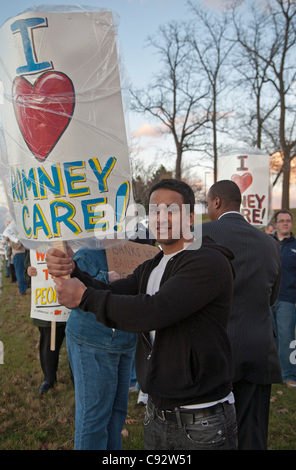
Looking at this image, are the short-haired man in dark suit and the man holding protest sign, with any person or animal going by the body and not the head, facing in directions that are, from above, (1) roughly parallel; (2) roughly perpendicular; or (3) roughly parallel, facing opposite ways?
roughly perpendicular

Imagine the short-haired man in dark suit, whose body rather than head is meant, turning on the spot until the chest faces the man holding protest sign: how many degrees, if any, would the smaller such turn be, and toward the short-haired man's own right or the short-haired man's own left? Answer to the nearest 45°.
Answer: approximately 135° to the short-haired man's own left

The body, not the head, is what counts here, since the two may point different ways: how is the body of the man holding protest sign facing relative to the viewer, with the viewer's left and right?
facing the viewer and to the left of the viewer

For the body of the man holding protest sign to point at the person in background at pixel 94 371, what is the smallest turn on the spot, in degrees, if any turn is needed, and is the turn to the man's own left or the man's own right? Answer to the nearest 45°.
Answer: approximately 90° to the man's own right

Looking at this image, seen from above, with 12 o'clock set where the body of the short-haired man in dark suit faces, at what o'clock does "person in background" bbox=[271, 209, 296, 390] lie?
The person in background is roughly at 2 o'clock from the short-haired man in dark suit.

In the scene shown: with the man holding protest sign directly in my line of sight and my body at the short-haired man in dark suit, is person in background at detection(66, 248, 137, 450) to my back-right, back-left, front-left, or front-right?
front-right

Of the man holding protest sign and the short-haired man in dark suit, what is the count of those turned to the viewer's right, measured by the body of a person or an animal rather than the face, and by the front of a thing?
0

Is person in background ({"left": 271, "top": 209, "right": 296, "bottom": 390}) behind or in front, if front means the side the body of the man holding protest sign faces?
behind

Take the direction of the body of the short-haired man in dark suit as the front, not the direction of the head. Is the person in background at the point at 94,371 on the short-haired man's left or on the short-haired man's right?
on the short-haired man's left

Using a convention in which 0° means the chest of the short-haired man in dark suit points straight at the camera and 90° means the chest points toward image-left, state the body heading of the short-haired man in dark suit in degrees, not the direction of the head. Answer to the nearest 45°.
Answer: approximately 135°
